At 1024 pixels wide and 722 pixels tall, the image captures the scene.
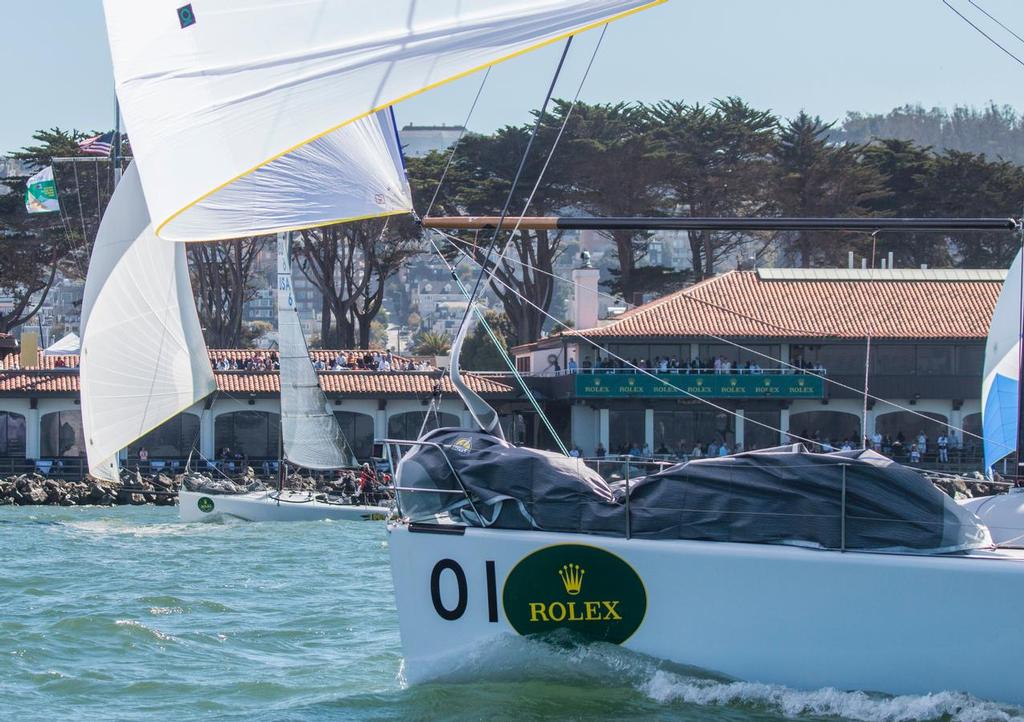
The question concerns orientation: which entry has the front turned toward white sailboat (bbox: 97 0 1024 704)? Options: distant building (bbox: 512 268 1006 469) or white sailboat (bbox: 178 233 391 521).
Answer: the distant building

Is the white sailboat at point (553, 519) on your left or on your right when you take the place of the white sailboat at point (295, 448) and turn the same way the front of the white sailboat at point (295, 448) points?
on your left

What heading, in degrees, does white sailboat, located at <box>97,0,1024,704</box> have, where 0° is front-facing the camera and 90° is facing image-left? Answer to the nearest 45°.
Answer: approximately 90°

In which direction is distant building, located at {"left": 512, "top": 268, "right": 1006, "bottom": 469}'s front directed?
toward the camera

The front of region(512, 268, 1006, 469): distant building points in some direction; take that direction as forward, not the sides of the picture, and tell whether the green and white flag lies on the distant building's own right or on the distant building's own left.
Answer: on the distant building's own right

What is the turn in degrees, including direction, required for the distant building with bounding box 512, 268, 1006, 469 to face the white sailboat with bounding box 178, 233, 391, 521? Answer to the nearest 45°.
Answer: approximately 45° to its right

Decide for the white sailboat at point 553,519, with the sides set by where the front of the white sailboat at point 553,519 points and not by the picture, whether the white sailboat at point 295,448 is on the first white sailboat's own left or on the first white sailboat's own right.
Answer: on the first white sailboat's own right

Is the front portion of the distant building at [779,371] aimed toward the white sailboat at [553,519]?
yes

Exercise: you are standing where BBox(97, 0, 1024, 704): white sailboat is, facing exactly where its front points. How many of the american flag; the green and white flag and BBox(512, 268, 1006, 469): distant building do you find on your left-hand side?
0

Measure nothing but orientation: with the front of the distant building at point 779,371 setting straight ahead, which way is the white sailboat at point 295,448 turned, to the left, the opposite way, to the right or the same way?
to the right

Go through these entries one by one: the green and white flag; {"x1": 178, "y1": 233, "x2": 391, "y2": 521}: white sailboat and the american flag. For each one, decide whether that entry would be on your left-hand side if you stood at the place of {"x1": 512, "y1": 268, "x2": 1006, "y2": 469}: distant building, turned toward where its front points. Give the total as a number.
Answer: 0

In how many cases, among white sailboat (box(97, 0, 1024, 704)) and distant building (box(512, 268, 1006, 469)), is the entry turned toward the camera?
1

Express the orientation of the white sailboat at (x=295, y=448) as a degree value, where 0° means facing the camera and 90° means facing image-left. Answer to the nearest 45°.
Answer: approximately 90°
